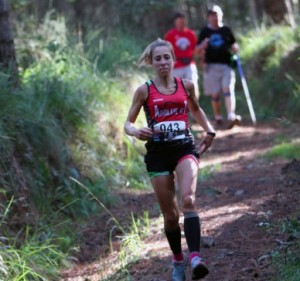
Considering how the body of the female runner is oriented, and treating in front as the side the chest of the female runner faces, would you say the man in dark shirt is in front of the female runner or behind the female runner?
behind

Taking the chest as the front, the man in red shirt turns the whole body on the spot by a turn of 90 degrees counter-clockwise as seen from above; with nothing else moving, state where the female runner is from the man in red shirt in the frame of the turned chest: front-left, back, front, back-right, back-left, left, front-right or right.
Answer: right

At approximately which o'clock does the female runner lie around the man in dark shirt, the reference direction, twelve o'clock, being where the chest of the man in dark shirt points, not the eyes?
The female runner is roughly at 12 o'clock from the man in dark shirt.

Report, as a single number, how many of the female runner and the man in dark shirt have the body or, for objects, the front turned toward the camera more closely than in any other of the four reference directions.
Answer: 2

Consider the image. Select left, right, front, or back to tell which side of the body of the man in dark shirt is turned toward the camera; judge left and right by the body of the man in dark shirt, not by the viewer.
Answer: front

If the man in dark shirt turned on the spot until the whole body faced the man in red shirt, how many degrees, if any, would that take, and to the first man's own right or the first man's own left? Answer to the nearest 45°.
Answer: approximately 90° to the first man's own right

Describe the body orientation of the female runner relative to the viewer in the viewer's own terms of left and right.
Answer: facing the viewer

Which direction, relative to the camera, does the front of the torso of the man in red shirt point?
toward the camera
